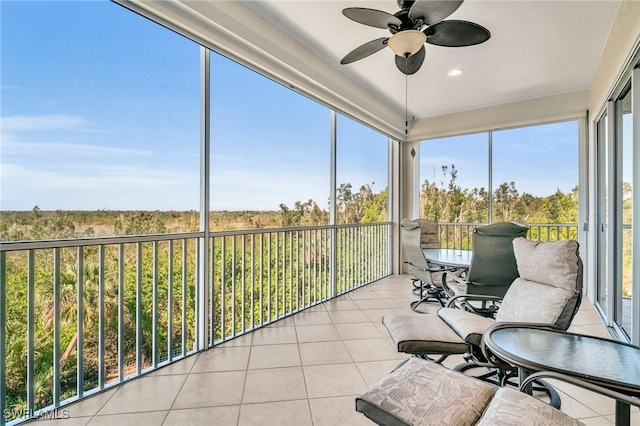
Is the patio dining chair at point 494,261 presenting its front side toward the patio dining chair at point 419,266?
yes

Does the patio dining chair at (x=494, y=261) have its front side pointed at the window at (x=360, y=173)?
yes

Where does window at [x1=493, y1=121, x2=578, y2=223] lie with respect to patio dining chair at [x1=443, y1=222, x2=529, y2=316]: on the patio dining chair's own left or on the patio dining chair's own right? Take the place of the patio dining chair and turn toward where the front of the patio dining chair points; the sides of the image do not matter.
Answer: on the patio dining chair's own right

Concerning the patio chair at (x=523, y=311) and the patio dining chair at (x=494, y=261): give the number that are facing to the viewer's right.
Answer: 0

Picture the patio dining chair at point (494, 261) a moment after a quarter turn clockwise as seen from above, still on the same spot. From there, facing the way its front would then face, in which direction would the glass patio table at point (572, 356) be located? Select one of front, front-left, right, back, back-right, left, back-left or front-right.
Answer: back-right

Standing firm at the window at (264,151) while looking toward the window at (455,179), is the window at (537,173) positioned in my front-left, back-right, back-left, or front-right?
front-right

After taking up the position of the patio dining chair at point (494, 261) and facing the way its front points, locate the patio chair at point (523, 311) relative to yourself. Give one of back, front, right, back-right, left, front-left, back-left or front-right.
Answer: back-left

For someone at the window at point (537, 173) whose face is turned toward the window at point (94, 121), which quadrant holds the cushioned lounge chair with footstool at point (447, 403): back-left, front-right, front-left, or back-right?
front-left

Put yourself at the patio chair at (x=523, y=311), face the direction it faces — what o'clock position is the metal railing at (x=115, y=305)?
The metal railing is roughly at 1 o'clock from the patio chair.

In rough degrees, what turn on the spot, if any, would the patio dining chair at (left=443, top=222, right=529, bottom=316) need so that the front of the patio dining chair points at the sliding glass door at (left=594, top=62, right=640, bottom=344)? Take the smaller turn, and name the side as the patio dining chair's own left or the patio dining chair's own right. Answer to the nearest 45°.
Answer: approximately 90° to the patio dining chair's own right

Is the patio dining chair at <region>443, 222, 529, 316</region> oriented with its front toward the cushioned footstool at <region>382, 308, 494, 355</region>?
no

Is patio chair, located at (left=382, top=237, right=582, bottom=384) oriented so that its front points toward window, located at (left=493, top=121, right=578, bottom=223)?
no

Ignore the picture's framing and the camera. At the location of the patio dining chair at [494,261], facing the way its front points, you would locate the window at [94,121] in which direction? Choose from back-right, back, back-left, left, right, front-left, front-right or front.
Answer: left

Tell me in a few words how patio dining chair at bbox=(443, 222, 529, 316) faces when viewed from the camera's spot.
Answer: facing away from the viewer and to the left of the viewer

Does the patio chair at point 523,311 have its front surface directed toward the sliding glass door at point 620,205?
no
